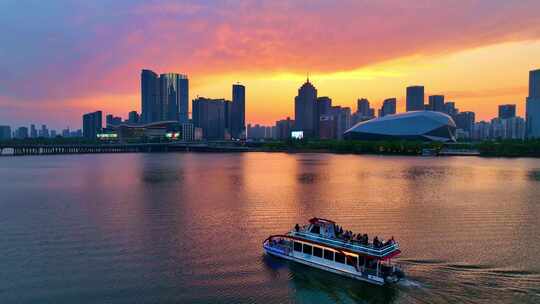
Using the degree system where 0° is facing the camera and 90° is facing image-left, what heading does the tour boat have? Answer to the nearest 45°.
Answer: approximately 135°
